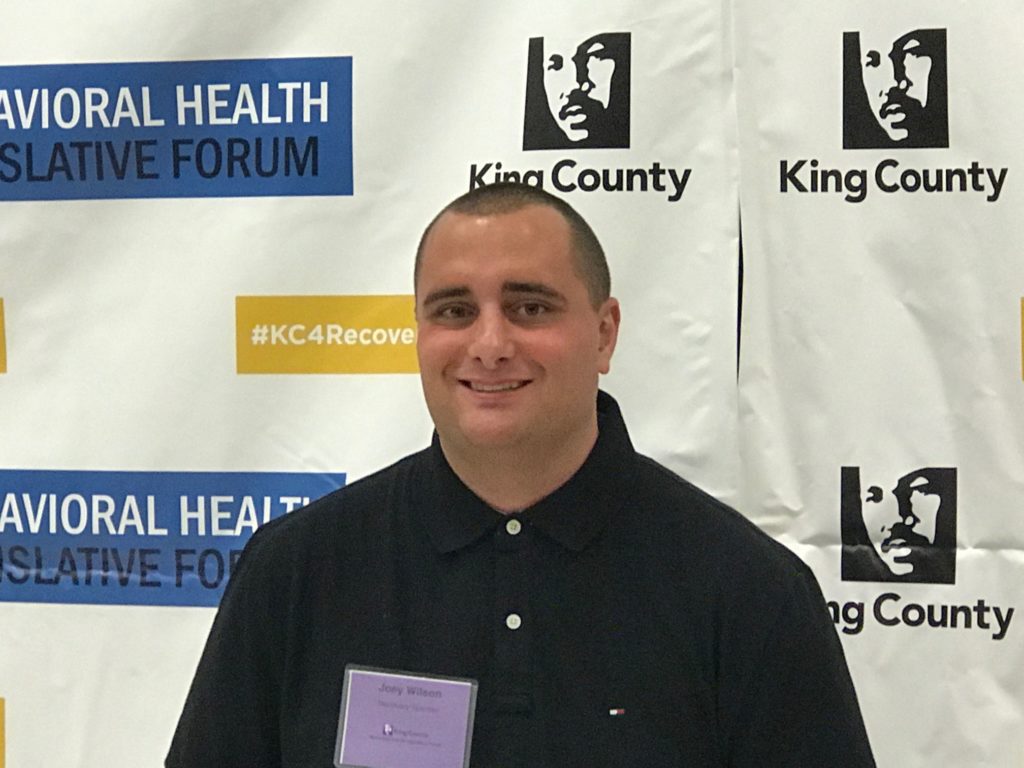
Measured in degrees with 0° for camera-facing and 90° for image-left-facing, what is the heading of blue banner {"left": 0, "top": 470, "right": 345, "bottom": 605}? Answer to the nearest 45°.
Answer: approximately 0°

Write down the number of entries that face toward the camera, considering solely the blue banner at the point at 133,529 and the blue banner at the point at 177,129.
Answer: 2

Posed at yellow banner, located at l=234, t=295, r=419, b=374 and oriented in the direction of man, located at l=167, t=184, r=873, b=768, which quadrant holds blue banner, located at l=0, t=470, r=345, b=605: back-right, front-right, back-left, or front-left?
back-right
